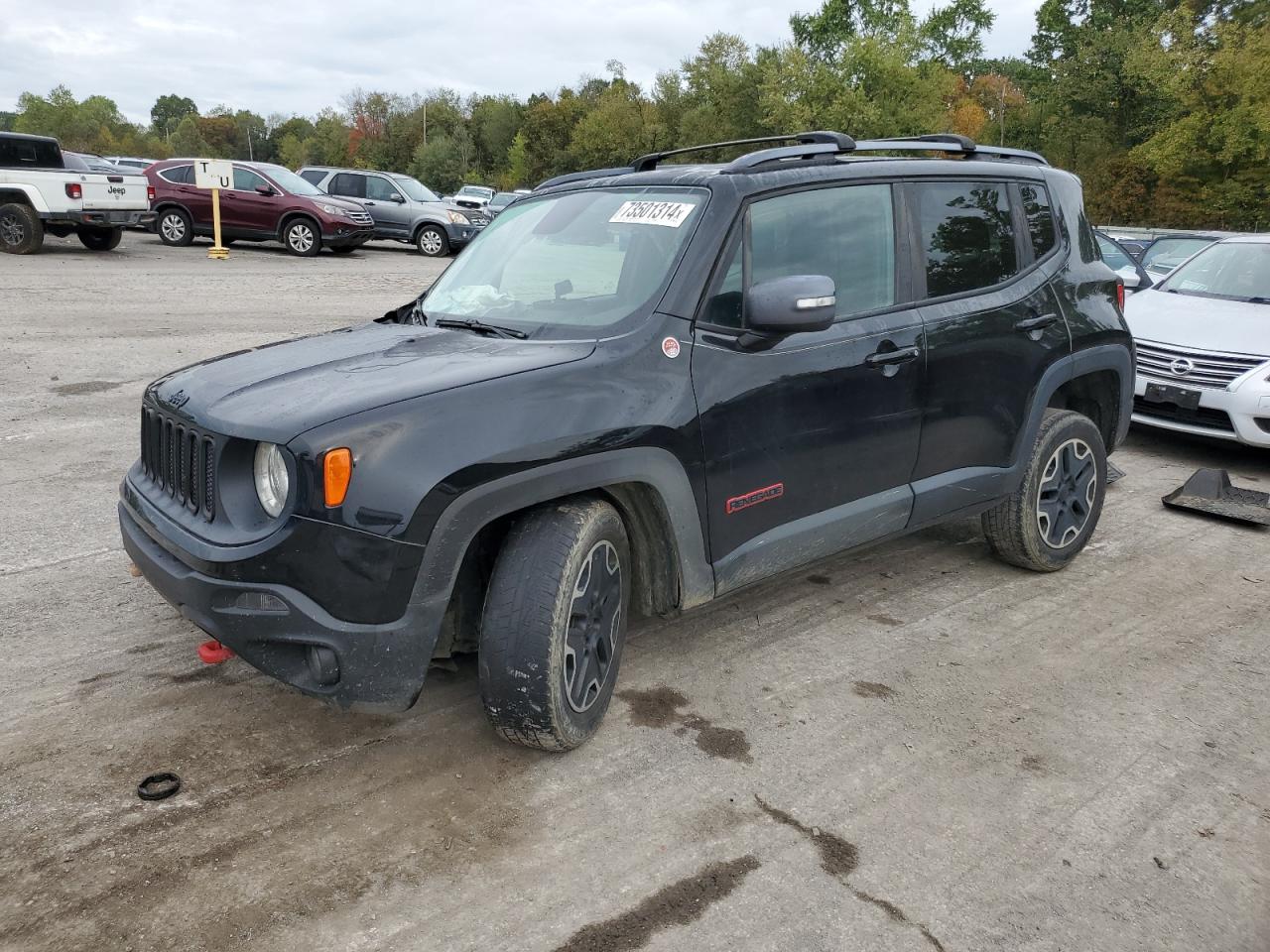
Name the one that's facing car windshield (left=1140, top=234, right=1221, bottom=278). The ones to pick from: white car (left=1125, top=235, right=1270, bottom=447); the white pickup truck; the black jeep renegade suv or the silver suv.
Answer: the silver suv

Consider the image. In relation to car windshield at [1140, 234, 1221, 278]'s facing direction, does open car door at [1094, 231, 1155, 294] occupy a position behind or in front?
in front

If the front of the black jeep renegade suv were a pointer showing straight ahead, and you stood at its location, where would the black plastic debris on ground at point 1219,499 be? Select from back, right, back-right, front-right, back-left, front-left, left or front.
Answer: back

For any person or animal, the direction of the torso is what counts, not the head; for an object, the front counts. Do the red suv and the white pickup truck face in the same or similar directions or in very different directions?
very different directions

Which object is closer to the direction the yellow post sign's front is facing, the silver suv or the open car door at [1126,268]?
the open car door

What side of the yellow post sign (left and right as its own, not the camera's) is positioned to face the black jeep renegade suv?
front

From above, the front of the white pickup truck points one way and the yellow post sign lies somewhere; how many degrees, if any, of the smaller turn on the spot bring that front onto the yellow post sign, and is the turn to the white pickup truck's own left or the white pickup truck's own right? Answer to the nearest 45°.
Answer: approximately 135° to the white pickup truck's own right

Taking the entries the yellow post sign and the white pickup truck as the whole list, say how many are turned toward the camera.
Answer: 1

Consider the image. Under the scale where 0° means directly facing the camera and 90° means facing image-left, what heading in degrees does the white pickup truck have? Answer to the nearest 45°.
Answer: approximately 135°

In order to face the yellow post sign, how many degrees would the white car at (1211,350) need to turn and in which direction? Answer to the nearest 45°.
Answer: approximately 45° to its right

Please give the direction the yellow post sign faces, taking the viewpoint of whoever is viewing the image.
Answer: facing the viewer

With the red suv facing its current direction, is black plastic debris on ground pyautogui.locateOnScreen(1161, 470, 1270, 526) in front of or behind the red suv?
in front

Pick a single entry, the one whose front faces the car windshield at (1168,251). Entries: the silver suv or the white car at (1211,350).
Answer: the silver suv

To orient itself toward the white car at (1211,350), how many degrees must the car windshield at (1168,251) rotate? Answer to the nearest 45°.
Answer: approximately 45° to its left

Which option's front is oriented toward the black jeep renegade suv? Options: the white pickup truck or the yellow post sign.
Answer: the yellow post sign

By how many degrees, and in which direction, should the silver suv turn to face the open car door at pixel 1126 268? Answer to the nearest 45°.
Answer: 0° — it already faces it

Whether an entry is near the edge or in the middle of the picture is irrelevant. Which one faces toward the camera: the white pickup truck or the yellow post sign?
the yellow post sign

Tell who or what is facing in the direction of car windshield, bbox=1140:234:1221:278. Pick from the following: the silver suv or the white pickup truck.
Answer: the silver suv

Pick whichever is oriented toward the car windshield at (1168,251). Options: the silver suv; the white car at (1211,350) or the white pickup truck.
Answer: the silver suv
